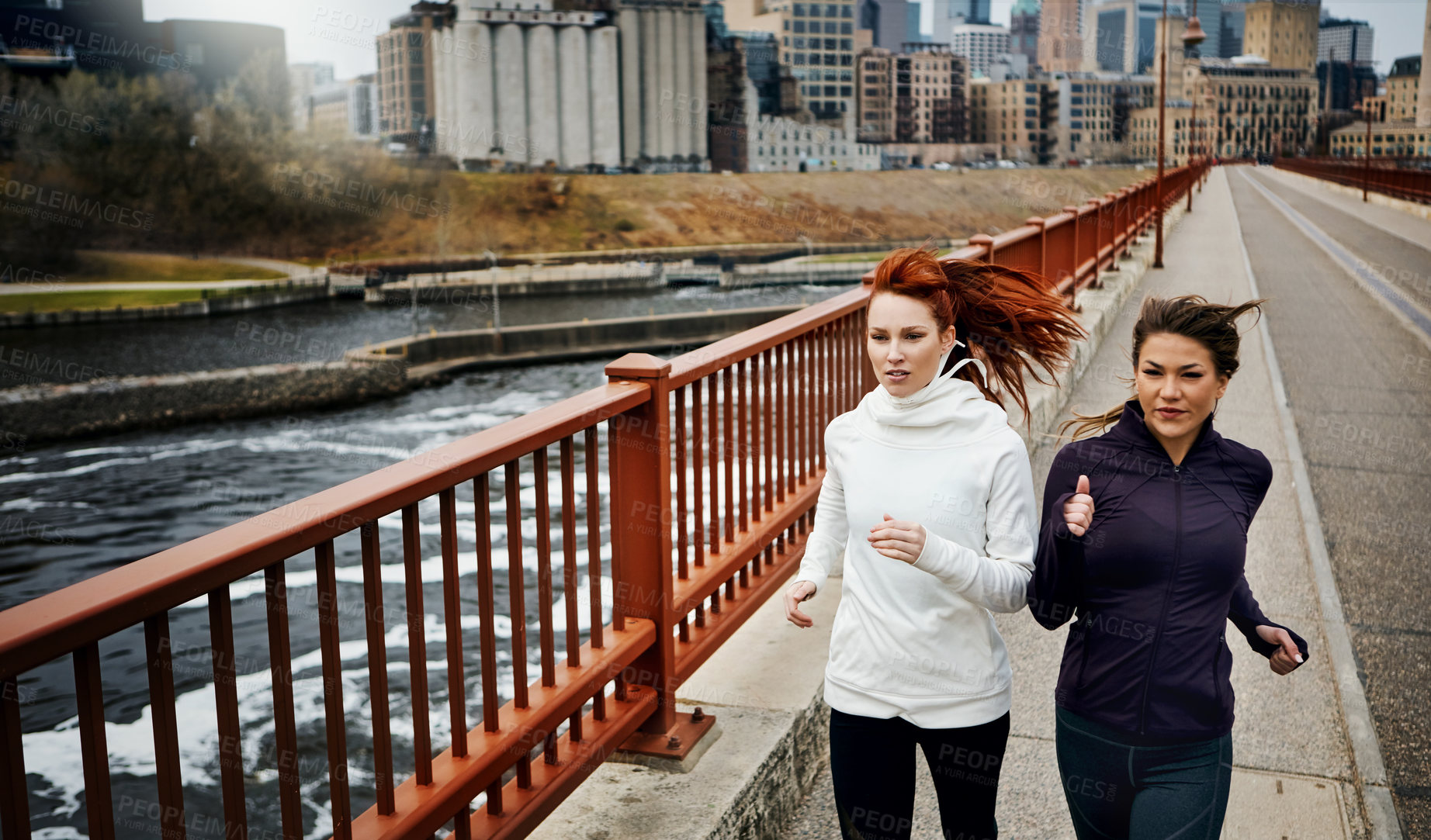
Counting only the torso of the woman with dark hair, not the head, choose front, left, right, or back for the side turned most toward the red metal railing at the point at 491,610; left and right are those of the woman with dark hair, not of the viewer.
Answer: right

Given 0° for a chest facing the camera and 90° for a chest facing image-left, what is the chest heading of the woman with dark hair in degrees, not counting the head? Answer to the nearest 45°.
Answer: approximately 0°

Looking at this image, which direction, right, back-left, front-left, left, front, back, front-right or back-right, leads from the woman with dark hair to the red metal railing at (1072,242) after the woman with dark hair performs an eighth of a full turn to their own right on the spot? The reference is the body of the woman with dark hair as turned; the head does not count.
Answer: back-right
